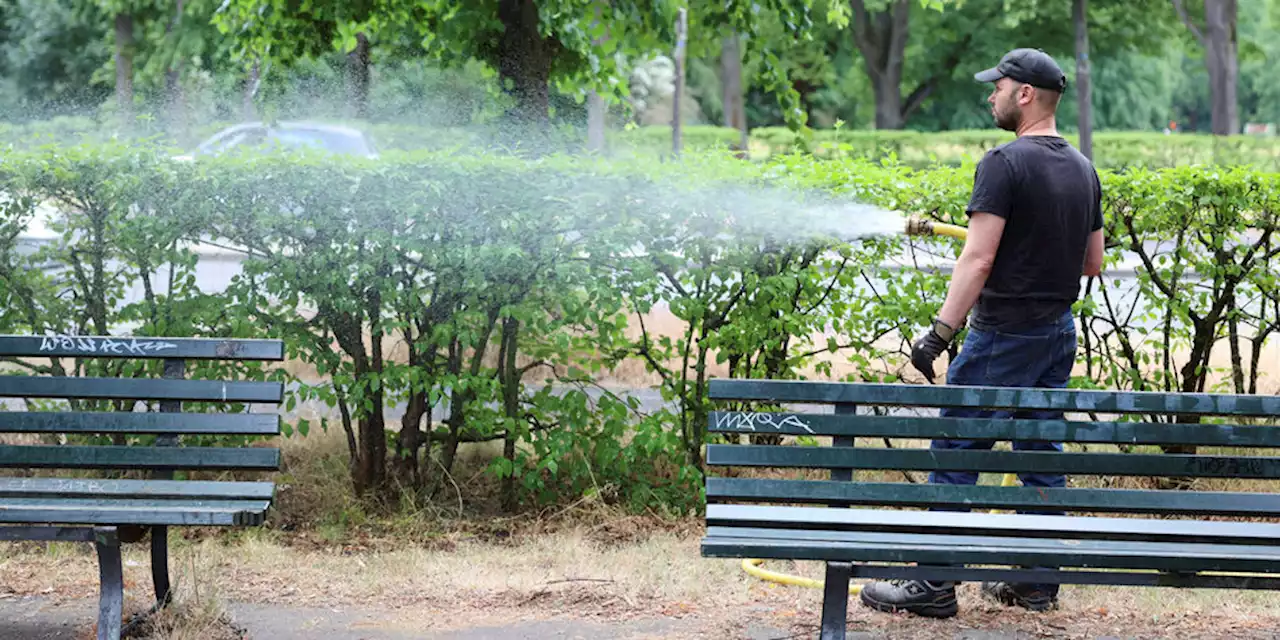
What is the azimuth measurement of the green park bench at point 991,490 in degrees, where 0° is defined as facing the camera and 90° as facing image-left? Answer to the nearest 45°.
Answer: approximately 0°

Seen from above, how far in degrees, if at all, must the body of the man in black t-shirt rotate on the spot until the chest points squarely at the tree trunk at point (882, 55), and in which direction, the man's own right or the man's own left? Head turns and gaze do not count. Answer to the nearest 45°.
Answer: approximately 45° to the man's own right

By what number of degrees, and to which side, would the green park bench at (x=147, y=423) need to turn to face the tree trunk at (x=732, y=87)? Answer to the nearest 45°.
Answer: approximately 135° to its left

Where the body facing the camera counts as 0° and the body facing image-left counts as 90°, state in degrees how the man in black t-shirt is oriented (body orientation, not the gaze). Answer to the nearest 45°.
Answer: approximately 135°

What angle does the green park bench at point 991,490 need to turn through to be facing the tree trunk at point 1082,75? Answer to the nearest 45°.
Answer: approximately 180°

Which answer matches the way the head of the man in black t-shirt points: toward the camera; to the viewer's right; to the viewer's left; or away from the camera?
to the viewer's left

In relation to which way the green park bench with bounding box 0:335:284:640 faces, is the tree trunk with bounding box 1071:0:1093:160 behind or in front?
behind

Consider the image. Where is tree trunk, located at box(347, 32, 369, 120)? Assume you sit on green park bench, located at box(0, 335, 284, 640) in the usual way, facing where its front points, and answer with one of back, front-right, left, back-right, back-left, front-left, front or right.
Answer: back

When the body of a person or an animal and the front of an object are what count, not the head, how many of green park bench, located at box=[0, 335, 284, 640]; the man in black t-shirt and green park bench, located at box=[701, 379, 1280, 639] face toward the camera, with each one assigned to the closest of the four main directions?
2

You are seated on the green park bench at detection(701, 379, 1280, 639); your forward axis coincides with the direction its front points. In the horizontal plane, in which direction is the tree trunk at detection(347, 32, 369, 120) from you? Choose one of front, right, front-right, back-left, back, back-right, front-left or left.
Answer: back-right
